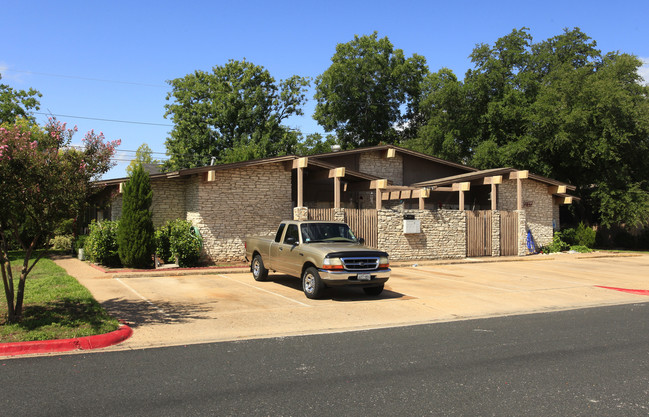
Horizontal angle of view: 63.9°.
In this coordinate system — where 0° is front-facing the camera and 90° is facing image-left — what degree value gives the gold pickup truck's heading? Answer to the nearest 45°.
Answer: approximately 315°

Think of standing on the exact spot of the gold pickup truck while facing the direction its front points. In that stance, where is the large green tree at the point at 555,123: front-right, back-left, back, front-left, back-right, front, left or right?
left

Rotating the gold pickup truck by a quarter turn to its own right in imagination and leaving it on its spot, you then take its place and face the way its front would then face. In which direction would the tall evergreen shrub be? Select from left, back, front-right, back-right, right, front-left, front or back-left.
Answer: right

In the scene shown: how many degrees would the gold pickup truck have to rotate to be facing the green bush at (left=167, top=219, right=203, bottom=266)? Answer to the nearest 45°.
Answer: approximately 180°

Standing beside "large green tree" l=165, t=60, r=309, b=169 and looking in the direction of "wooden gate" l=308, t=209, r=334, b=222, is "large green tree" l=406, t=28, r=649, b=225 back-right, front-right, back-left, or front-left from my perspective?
front-left

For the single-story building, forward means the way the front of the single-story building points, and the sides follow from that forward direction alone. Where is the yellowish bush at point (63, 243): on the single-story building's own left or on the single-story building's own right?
on the single-story building's own right

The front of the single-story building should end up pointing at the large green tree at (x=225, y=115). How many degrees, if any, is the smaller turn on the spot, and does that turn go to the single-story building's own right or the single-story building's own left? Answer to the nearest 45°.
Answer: approximately 135° to the single-story building's own right

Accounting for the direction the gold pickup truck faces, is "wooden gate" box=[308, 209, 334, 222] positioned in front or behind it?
behind

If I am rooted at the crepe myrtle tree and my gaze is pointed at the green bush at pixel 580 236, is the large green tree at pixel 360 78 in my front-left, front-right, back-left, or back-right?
front-left

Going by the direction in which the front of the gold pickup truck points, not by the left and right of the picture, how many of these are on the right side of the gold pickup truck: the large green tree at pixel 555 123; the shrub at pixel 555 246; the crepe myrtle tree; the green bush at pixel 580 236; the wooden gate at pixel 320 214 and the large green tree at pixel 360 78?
1

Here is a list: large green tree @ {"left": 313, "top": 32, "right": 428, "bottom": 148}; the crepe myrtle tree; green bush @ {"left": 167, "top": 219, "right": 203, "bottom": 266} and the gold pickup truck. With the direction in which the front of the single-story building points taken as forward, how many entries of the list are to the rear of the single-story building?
1

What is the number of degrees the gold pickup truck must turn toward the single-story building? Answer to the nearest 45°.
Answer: approximately 135° to its left

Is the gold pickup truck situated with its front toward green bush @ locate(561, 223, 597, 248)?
no

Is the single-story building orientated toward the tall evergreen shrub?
no

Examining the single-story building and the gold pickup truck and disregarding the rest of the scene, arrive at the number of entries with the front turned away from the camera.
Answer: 0

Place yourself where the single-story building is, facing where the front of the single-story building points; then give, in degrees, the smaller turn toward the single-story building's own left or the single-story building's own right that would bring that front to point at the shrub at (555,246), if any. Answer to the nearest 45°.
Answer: approximately 135° to the single-story building's own left

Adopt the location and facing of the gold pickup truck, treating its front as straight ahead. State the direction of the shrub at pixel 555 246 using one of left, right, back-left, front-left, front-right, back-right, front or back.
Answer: left

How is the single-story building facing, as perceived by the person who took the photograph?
facing the viewer
